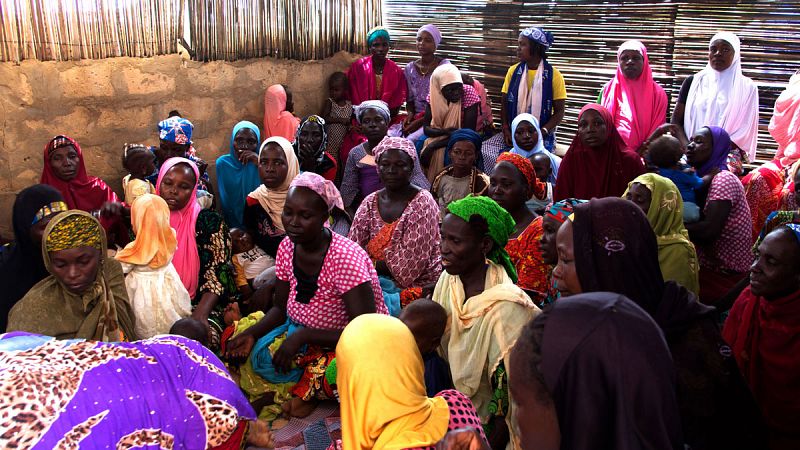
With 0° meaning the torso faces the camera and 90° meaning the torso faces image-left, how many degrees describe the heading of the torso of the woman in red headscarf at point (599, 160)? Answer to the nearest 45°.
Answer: approximately 45°

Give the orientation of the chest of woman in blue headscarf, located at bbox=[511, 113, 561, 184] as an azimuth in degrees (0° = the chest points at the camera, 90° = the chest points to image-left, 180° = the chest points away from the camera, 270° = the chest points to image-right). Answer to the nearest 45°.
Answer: approximately 0°

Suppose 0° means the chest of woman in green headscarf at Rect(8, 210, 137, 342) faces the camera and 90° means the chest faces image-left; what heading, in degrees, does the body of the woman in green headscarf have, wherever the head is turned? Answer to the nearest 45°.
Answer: approximately 0°

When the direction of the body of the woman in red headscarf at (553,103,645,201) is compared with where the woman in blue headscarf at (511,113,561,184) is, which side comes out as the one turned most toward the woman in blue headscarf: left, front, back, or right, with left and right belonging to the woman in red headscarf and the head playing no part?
right

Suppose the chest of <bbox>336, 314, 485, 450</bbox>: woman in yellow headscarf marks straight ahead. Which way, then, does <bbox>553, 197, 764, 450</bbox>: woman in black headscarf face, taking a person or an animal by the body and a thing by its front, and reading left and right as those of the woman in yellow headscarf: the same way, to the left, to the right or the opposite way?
to the left

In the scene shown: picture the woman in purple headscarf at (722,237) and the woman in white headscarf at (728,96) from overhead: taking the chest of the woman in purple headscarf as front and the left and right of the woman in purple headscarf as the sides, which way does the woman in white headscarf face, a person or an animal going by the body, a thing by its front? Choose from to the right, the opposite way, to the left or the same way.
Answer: to the left

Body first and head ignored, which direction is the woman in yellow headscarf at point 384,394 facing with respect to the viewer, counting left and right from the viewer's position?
facing away from the viewer

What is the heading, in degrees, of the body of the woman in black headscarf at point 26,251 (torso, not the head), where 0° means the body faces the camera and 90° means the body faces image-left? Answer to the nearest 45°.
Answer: approximately 270°
